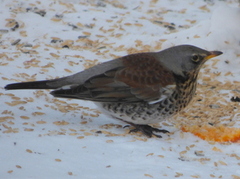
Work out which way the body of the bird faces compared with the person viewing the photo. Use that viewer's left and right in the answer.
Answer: facing to the right of the viewer
